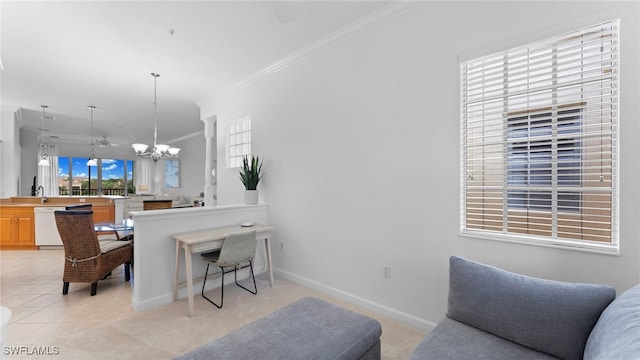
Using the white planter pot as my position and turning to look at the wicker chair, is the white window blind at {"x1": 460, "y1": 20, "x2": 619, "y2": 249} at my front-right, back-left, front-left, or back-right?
back-left

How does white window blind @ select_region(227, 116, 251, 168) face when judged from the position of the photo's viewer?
facing the viewer and to the left of the viewer

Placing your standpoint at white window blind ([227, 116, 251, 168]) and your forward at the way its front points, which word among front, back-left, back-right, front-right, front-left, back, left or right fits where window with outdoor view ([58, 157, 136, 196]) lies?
right

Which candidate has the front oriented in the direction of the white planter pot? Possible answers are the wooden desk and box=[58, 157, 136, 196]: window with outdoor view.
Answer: the window with outdoor view

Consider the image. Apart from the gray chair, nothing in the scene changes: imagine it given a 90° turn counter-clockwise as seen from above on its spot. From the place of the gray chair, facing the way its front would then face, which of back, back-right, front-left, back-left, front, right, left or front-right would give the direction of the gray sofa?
left

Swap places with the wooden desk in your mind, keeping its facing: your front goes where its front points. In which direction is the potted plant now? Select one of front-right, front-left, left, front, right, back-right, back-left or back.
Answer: left

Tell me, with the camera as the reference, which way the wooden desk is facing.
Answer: facing the viewer and to the right of the viewer

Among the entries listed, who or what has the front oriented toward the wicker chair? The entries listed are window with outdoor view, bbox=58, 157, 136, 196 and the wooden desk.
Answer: the window with outdoor view

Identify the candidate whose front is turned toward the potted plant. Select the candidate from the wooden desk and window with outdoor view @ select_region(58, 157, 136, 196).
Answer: the window with outdoor view

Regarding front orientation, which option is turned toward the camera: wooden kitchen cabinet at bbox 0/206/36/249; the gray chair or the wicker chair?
the wooden kitchen cabinet

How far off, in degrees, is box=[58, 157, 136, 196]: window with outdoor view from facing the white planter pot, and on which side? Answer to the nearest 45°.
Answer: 0° — it already faces it

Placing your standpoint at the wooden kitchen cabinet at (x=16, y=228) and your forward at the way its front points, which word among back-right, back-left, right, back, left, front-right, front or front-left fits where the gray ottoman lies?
front

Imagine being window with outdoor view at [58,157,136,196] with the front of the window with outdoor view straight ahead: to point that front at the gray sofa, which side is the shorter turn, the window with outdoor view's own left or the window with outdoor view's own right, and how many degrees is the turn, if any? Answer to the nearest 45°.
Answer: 0° — it already faces it

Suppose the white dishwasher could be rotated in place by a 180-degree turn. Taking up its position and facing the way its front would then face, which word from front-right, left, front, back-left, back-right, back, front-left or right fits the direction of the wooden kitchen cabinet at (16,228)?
front-left
